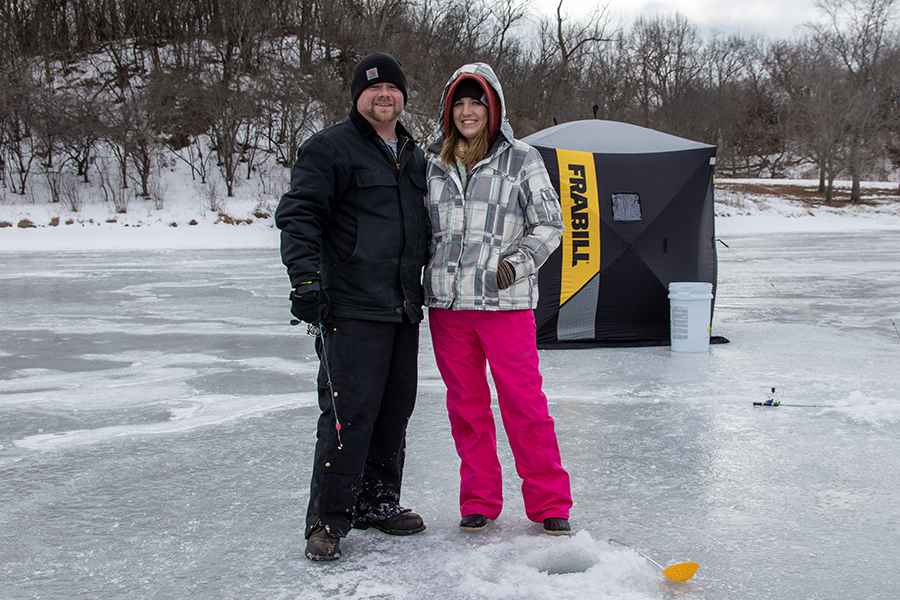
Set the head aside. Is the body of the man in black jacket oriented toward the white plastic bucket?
no

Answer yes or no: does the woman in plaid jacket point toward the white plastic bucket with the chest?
no

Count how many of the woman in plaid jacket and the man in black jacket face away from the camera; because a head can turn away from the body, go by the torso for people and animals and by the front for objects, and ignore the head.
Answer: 0

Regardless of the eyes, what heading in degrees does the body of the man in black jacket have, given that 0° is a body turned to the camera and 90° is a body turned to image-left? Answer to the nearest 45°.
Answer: approximately 315°

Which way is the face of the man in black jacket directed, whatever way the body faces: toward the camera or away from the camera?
toward the camera

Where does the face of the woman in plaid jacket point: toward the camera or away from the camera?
toward the camera

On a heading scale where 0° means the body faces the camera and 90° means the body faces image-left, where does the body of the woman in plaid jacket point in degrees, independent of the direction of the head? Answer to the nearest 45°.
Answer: approximately 45°

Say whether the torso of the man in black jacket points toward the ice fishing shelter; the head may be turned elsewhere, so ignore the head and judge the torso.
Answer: no
